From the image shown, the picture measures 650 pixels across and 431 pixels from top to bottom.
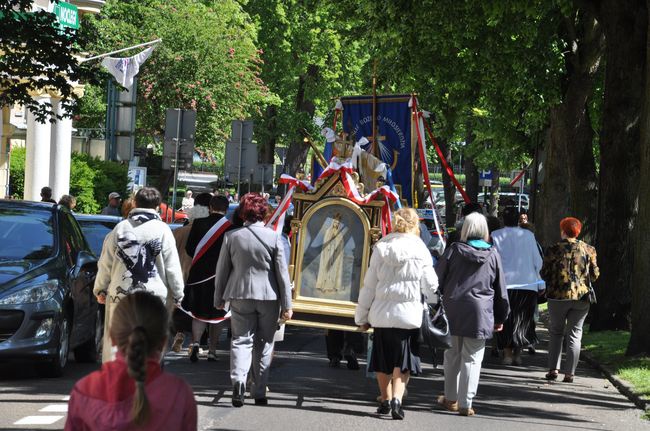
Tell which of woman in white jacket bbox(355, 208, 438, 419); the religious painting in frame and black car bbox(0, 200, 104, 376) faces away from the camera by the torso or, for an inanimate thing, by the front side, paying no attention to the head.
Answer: the woman in white jacket

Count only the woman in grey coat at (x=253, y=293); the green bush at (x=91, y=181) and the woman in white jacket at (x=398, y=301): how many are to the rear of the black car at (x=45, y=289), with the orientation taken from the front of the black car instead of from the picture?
1

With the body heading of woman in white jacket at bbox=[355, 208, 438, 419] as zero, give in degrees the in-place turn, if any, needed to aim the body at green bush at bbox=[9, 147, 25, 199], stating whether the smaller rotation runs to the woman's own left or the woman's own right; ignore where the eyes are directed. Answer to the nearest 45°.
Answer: approximately 45° to the woman's own left

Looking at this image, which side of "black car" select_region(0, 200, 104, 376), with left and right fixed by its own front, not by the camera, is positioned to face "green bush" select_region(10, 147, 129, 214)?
back

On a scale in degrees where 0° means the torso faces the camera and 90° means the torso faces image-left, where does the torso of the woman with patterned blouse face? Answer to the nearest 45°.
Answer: approximately 180°

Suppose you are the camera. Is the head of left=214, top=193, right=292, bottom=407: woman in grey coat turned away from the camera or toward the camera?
away from the camera

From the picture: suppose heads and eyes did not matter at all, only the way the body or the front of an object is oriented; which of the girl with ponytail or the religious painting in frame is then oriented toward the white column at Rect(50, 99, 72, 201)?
the girl with ponytail

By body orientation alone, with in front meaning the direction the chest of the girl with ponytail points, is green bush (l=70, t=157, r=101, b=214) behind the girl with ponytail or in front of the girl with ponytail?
in front

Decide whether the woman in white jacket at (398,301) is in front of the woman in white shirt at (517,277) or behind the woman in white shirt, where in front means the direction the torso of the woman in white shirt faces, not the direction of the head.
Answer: behind

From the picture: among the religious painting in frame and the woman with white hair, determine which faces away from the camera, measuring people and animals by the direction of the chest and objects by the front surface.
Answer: the woman with white hair

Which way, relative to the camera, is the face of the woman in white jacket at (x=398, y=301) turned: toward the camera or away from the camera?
away from the camera

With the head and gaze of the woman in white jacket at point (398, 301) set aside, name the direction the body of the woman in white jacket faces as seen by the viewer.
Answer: away from the camera

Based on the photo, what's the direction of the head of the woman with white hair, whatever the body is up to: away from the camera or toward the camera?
away from the camera

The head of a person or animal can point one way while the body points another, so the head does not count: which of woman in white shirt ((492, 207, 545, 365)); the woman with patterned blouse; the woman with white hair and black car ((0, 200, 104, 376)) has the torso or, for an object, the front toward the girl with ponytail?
the black car
